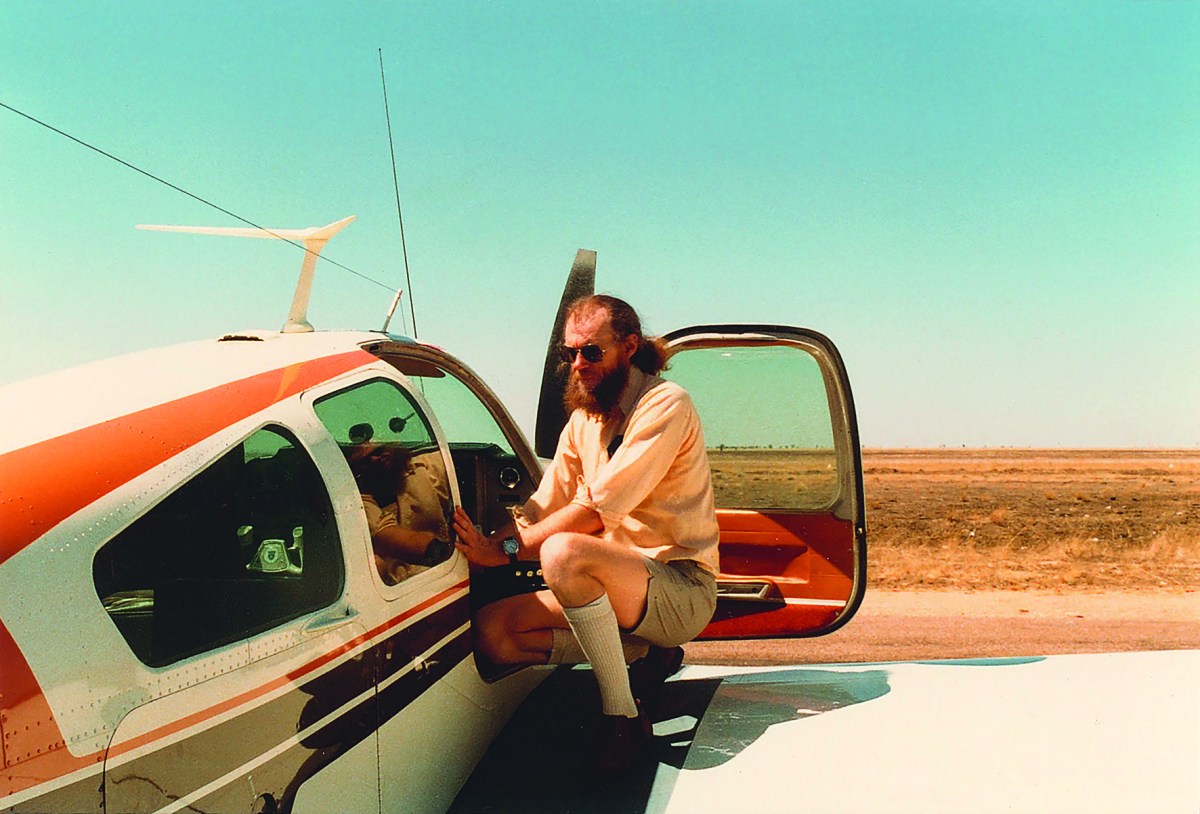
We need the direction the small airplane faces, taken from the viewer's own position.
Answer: facing away from the viewer and to the right of the viewer

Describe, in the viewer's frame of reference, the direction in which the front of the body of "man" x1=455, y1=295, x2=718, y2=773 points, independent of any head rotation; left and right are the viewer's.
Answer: facing the viewer and to the left of the viewer
